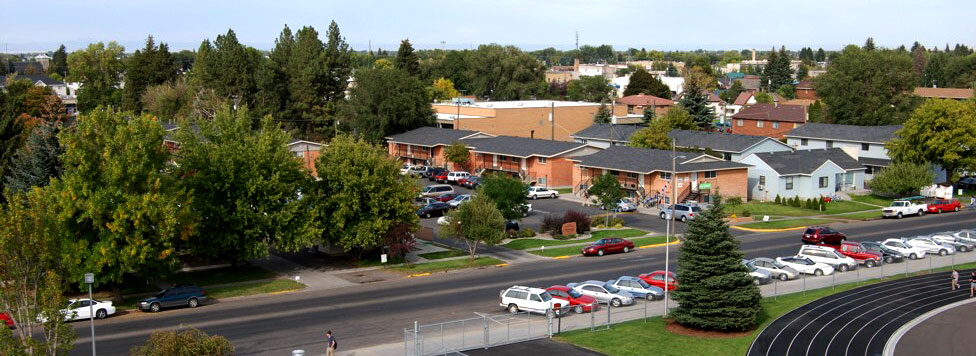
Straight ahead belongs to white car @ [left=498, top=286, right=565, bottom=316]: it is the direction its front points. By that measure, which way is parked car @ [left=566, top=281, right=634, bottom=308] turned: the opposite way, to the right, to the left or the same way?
the same way

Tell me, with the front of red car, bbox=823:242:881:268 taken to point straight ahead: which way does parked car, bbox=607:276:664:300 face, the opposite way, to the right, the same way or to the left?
the same way

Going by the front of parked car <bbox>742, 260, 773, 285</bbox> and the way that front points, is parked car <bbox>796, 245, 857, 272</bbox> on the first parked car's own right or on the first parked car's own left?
on the first parked car's own left

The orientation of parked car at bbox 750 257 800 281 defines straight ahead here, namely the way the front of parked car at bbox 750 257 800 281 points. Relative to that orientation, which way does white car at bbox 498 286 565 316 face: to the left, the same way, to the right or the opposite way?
the same way

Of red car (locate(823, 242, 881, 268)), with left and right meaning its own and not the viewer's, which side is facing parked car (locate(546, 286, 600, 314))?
right

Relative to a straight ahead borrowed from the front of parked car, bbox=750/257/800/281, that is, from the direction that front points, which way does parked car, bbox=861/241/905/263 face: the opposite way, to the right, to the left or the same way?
the same way

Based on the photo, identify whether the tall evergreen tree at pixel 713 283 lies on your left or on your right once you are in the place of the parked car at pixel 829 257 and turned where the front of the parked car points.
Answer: on your right

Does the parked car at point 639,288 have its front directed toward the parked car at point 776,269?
no

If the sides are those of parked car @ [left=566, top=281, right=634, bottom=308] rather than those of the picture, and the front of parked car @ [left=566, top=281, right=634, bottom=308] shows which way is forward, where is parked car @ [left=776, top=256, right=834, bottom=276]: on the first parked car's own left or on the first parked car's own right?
on the first parked car's own left

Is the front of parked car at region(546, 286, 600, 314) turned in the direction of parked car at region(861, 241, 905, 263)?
no

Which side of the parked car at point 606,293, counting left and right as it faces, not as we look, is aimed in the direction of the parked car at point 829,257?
left

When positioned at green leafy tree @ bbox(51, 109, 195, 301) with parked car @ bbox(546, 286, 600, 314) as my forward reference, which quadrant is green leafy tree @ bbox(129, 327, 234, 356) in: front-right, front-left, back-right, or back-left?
front-right

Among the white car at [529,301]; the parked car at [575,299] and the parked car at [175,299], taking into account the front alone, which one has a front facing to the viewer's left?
the parked car at [175,299]

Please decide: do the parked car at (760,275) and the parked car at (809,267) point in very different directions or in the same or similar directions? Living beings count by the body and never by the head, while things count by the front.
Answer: same or similar directions

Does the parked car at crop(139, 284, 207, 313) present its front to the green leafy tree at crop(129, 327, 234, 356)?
no

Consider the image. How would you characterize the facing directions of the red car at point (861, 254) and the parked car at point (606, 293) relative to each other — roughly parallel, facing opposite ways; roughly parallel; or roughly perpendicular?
roughly parallel
